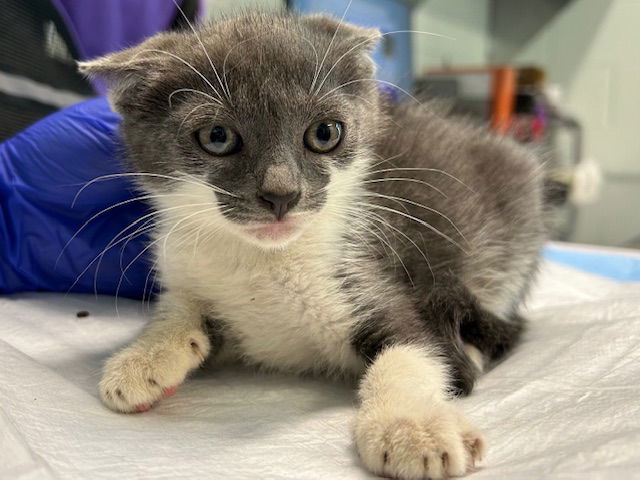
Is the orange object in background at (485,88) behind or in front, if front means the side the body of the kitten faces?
behind

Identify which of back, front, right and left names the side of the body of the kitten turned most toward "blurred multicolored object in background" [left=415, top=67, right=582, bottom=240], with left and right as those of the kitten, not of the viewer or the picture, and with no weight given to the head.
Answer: back

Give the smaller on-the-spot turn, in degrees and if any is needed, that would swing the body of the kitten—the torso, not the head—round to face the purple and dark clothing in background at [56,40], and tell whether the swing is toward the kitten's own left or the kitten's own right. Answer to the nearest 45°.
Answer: approximately 90° to the kitten's own right

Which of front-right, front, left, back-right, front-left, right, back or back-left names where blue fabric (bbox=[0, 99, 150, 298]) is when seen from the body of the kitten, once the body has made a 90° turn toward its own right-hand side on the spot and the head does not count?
front

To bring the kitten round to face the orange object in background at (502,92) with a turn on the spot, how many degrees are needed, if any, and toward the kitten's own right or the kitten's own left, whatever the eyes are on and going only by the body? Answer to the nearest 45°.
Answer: approximately 180°

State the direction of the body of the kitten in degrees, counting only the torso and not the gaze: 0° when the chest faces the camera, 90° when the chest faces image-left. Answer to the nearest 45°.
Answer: approximately 45°
